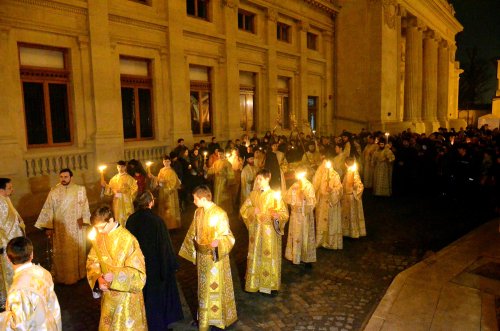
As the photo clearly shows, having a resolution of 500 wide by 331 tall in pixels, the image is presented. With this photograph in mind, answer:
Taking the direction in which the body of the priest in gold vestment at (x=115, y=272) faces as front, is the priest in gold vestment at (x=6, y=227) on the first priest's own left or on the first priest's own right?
on the first priest's own right

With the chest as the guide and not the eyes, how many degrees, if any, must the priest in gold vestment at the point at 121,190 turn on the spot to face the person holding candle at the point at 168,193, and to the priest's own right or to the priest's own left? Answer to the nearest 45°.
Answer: approximately 135° to the priest's own left

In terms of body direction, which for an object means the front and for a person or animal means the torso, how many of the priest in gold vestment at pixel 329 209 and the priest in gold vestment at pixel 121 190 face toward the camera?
2

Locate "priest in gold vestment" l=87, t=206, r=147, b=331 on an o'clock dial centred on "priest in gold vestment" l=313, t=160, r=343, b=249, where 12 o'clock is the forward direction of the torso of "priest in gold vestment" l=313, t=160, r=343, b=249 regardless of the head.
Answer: "priest in gold vestment" l=87, t=206, r=147, b=331 is roughly at 1 o'clock from "priest in gold vestment" l=313, t=160, r=343, b=249.

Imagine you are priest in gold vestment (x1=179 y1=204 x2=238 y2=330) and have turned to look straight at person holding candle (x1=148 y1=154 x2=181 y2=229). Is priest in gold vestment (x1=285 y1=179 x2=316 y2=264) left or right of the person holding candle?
right

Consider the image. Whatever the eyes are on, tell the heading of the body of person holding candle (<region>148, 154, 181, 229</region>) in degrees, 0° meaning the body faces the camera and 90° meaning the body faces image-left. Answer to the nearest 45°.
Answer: approximately 45°

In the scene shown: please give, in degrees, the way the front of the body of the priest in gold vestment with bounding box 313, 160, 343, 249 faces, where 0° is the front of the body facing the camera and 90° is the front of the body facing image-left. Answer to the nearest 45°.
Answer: approximately 0°
